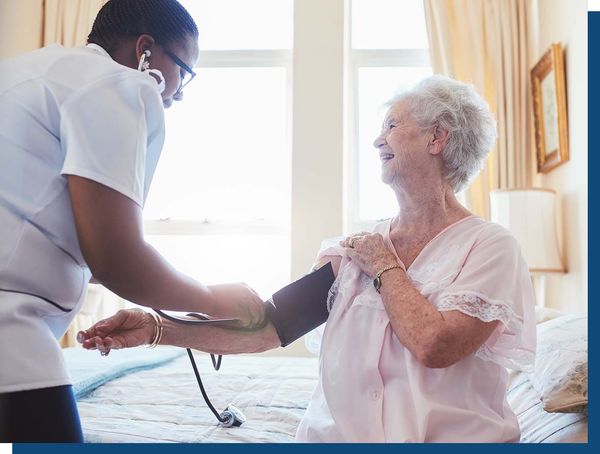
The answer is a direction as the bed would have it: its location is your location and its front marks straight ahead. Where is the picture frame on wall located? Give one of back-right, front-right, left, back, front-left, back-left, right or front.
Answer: back-right

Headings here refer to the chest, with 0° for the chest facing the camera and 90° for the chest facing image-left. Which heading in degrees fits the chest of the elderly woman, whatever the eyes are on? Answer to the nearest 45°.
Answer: approximately 45°

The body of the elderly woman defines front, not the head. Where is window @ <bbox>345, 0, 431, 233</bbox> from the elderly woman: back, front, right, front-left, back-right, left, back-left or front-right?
back-right

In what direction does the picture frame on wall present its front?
to the viewer's left

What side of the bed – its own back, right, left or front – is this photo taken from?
left

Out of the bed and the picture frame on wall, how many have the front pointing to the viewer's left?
2

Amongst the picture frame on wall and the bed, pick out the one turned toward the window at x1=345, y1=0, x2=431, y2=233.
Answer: the picture frame on wall

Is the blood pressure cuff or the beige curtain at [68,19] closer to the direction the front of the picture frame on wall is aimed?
the beige curtain

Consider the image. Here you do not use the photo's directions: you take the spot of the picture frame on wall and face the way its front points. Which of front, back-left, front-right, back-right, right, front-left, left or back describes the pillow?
left

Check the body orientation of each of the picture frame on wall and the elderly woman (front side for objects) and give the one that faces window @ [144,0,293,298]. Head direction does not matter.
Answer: the picture frame on wall

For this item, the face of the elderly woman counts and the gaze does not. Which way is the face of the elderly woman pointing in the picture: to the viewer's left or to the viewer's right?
to the viewer's left

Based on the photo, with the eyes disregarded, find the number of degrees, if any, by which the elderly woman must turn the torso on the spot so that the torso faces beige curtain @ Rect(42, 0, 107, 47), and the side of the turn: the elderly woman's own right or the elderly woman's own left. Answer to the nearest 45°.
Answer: approximately 90° to the elderly woman's own right

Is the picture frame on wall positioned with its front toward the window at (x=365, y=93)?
yes
